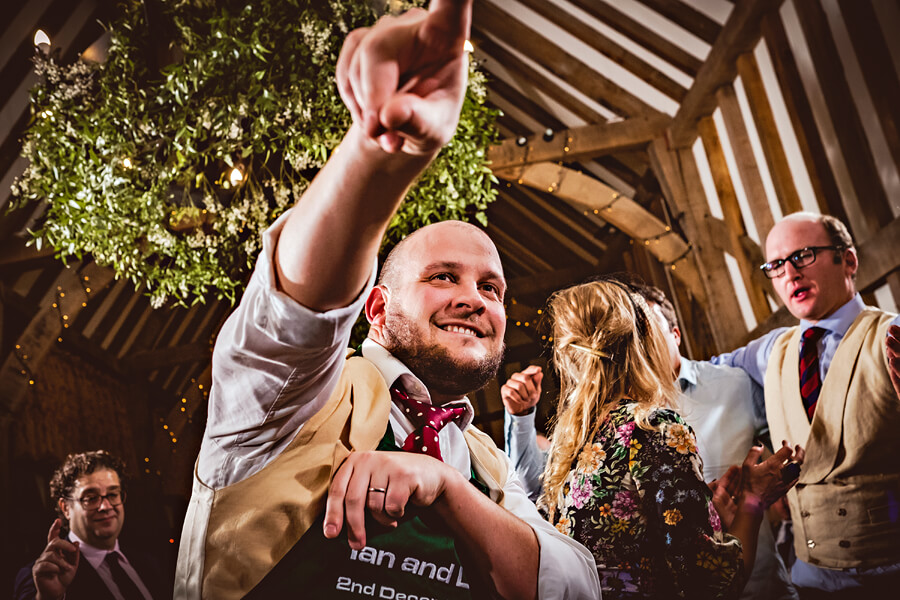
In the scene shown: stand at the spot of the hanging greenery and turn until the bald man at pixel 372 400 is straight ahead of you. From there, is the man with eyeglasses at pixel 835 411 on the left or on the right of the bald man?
left

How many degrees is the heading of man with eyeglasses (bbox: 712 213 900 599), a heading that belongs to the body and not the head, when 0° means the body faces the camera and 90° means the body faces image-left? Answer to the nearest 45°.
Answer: approximately 45°

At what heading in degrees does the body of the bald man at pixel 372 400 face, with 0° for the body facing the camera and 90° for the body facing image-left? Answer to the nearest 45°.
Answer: approximately 315°

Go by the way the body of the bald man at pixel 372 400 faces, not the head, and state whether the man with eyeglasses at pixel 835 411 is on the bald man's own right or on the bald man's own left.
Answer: on the bald man's own left

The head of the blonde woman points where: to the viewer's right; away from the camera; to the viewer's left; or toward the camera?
away from the camera

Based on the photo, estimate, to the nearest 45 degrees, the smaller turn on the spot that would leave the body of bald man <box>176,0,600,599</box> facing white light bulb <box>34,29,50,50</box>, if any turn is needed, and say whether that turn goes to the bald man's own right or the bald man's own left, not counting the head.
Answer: approximately 180°

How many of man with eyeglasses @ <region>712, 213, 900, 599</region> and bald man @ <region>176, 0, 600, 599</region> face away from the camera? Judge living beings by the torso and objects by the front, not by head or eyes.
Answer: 0
